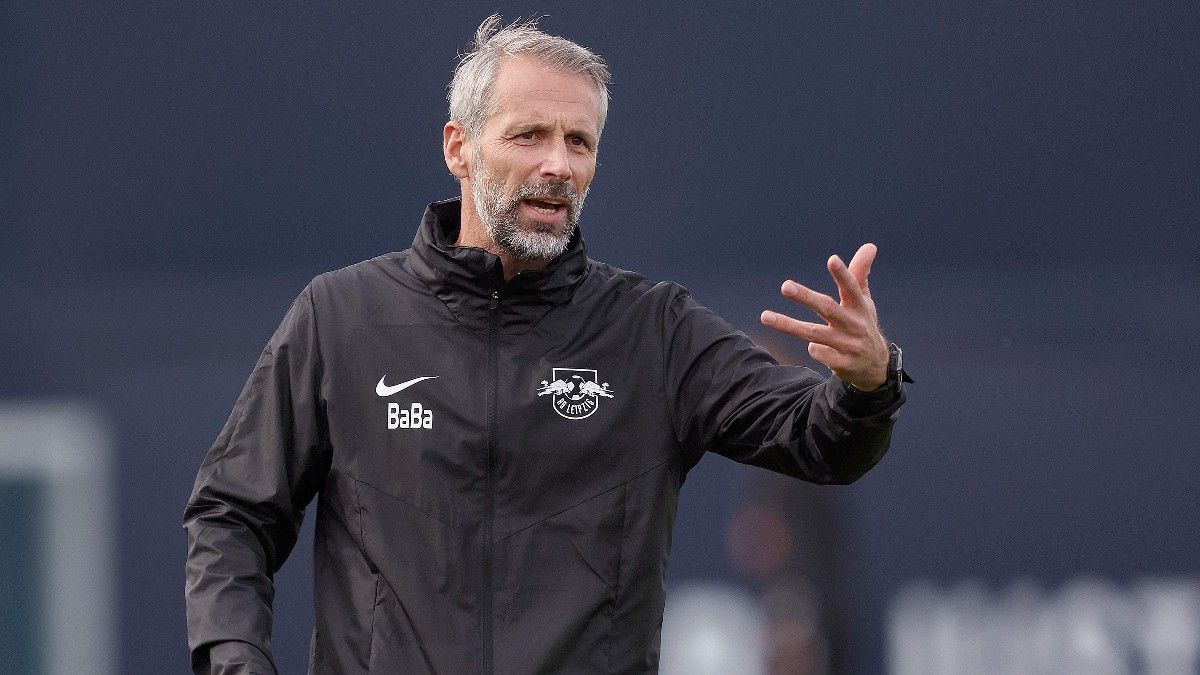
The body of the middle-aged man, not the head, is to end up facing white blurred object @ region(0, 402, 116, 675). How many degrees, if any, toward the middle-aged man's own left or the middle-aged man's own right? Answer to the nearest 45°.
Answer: approximately 135° to the middle-aged man's own right

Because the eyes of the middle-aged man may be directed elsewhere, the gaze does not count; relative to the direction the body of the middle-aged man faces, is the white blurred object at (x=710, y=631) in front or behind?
behind

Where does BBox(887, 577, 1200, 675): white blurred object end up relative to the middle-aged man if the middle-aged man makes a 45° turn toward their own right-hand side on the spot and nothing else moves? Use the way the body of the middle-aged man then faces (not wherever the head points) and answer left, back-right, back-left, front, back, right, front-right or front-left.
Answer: back

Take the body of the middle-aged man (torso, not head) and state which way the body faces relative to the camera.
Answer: toward the camera

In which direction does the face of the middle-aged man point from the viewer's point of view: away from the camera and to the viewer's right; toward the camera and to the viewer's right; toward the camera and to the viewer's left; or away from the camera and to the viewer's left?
toward the camera and to the viewer's right
